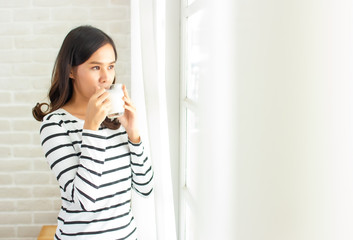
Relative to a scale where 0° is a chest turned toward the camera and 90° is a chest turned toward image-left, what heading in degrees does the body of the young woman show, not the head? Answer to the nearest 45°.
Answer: approximately 315°

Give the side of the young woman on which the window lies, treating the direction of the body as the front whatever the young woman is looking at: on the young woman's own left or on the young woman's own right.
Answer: on the young woman's own left

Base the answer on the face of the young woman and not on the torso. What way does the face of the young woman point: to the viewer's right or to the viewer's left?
to the viewer's right
